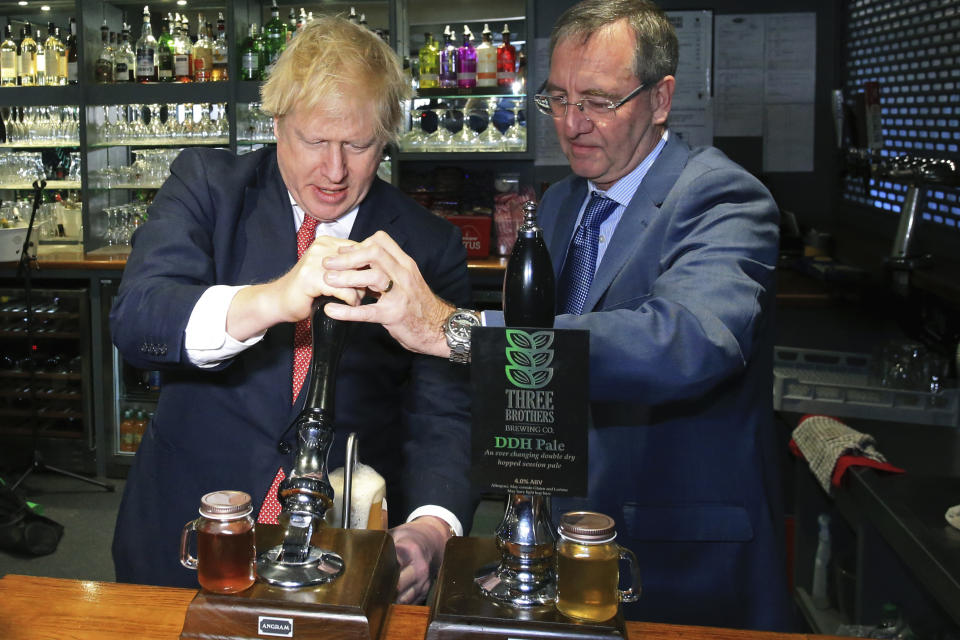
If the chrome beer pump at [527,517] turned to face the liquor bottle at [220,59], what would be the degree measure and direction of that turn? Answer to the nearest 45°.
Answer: approximately 180°

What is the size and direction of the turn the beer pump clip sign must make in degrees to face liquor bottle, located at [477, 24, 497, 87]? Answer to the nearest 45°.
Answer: approximately 180°

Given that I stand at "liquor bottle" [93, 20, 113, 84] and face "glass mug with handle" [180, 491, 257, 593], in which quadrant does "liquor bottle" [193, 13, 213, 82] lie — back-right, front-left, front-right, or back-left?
front-left

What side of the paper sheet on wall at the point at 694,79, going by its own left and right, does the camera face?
front

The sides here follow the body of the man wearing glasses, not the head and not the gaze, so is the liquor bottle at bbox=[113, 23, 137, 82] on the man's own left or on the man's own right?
on the man's own right

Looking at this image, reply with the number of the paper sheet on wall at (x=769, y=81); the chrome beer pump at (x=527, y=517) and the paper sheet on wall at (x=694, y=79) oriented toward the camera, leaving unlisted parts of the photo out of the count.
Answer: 3

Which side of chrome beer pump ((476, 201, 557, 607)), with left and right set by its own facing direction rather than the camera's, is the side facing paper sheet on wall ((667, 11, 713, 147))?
back

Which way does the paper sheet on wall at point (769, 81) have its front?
toward the camera

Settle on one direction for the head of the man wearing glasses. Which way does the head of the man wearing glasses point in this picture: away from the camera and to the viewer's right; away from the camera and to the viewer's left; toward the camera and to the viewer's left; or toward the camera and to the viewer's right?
toward the camera and to the viewer's left

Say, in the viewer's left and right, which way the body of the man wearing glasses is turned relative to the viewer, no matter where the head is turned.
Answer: facing the viewer and to the left of the viewer

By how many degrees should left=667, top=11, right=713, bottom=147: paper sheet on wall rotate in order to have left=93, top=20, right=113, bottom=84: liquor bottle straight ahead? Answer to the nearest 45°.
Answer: approximately 90° to its right

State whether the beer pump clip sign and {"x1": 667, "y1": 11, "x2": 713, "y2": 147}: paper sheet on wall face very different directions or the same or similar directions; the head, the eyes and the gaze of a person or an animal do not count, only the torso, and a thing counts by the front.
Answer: same or similar directions
